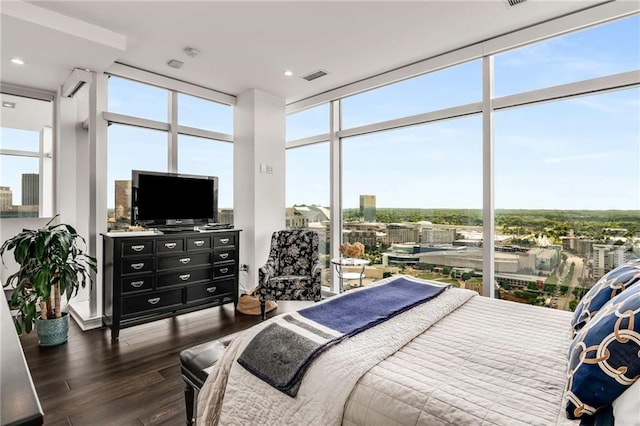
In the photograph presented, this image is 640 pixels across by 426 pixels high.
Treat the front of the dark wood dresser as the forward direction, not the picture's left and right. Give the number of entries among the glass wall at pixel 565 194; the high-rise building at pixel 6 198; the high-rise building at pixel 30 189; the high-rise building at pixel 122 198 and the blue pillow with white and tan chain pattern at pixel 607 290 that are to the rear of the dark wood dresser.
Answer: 3

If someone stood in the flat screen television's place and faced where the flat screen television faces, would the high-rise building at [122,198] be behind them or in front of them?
behind

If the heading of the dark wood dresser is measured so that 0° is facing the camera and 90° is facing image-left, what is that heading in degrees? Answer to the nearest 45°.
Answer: approximately 315°

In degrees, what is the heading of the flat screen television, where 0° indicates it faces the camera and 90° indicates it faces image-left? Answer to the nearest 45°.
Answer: approximately 315°
